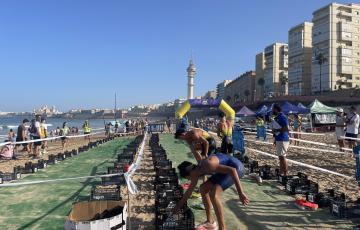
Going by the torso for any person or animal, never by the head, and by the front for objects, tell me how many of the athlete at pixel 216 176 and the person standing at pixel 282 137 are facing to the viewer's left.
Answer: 2

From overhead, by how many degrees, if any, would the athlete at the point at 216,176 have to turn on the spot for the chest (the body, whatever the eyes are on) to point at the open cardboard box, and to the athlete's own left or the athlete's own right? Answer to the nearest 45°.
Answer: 0° — they already face it

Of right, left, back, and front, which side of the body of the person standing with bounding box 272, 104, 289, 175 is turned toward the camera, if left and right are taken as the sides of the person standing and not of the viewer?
left

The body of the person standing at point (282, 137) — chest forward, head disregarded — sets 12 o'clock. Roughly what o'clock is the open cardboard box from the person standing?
The open cardboard box is roughly at 10 o'clock from the person standing.

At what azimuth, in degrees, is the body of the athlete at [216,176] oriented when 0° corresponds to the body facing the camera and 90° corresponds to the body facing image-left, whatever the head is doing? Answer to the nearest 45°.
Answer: approximately 90°

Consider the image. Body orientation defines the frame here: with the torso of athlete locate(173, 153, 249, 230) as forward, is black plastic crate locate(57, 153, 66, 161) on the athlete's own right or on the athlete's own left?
on the athlete's own right

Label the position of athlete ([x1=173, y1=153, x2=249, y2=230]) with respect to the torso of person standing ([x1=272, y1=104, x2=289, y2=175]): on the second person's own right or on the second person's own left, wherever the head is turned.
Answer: on the second person's own left

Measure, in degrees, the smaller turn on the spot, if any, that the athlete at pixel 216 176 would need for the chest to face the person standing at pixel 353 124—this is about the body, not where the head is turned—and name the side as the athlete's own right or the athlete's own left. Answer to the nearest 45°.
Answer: approximately 135° to the athlete's own right

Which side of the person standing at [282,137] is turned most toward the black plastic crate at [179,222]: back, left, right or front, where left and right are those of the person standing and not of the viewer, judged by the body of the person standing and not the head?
left

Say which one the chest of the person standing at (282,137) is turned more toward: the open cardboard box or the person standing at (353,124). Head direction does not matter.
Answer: the open cardboard box

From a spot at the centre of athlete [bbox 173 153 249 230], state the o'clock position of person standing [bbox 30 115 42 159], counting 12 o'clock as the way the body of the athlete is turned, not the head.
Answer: The person standing is roughly at 2 o'clock from the athlete.
